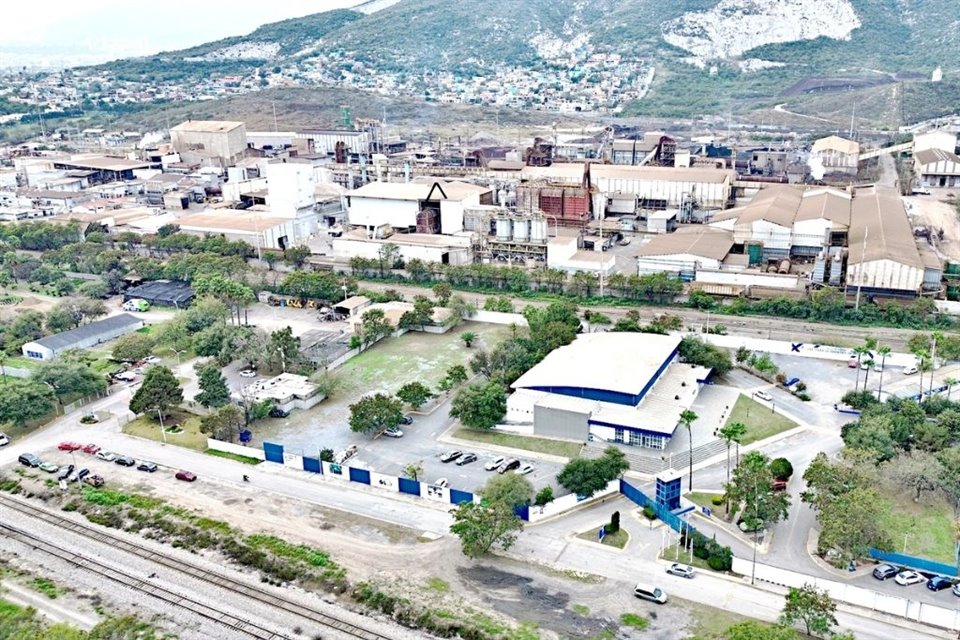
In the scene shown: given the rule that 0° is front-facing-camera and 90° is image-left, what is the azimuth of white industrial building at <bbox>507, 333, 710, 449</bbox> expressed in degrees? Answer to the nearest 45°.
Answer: approximately 0°

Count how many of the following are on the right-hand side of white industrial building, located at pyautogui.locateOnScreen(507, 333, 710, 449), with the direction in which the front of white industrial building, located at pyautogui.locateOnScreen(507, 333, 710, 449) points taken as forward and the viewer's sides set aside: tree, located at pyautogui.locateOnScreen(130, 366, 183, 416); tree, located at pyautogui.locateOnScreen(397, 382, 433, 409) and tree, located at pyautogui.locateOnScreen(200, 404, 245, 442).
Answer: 3

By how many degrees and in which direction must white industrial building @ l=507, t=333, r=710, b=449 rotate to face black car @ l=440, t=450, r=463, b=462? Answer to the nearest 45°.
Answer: approximately 45° to its right

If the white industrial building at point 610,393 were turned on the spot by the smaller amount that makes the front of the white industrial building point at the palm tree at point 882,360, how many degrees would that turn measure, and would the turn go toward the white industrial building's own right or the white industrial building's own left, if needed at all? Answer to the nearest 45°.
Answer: approximately 90° to the white industrial building's own left

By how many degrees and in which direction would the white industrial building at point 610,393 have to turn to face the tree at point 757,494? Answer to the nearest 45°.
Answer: approximately 45° to its left

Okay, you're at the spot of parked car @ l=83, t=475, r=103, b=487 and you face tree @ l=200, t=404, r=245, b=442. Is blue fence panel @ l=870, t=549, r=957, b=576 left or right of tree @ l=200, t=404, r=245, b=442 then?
right

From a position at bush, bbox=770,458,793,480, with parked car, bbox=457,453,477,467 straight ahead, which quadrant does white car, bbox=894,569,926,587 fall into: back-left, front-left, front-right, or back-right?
back-left

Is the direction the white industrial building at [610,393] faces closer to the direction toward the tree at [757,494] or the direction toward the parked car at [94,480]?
the tree

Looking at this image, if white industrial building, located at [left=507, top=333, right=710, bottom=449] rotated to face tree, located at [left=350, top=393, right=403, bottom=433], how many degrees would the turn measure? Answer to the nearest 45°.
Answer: approximately 90° to its right

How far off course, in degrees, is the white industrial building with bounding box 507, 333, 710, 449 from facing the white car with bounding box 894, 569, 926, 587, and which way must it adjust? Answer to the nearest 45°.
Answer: approximately 45° to its left

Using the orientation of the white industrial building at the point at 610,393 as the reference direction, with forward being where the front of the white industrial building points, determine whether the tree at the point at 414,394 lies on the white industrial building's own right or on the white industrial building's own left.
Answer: on the white industrial building's own right
